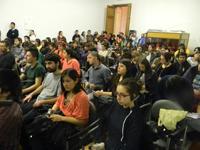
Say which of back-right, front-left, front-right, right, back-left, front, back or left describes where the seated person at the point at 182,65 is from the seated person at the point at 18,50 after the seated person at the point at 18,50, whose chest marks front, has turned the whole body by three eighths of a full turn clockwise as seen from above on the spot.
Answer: back-right

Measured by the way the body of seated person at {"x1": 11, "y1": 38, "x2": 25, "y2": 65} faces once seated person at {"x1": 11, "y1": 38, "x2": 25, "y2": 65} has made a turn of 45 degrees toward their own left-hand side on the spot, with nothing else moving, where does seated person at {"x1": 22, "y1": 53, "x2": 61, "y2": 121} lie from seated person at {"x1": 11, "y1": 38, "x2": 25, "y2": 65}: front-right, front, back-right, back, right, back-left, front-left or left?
front

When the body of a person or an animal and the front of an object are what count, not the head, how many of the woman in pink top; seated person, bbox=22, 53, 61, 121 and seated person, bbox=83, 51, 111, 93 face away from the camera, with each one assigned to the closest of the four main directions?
0

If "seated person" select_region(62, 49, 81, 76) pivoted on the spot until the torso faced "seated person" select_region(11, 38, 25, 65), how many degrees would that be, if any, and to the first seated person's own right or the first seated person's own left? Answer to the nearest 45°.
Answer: approximately 90° to the first seated person's own right

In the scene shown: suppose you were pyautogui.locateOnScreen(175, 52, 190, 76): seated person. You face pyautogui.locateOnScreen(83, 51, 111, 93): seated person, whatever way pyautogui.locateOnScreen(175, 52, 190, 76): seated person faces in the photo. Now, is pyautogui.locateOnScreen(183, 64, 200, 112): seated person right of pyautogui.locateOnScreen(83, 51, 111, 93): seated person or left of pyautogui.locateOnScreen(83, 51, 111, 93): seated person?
left

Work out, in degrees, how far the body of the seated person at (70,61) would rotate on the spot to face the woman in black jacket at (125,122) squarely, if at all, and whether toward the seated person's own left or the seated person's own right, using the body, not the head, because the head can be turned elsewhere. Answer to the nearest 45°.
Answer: approximately 45° to the seated person's own left

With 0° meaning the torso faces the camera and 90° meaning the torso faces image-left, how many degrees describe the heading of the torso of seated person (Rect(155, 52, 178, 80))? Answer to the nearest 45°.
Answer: approximately 45°

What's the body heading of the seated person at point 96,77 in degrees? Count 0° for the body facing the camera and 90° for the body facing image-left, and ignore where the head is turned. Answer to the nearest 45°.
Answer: approximately 45°

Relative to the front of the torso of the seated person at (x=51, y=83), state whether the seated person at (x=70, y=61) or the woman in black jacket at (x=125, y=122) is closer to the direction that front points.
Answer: the woman in black jacket

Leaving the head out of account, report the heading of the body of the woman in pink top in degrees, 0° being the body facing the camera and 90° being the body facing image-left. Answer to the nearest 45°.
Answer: approximately 45°

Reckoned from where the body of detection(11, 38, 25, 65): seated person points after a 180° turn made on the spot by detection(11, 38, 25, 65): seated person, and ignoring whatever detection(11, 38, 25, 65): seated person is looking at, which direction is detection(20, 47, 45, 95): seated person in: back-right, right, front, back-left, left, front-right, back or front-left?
back-right

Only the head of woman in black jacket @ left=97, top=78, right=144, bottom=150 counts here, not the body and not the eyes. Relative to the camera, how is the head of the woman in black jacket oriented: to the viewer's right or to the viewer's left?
to the viewer's left

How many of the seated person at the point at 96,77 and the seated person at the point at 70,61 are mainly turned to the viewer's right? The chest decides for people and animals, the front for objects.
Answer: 0

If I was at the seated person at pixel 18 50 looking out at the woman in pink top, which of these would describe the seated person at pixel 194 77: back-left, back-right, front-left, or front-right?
front-left
